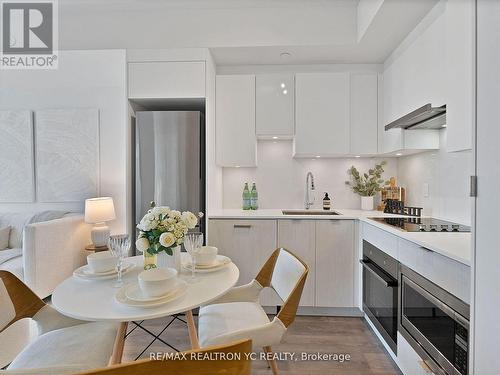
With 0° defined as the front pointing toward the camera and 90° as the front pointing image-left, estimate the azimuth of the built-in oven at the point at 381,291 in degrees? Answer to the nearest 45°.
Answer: approximately 45°

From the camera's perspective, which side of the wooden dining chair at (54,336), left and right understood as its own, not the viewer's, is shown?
right

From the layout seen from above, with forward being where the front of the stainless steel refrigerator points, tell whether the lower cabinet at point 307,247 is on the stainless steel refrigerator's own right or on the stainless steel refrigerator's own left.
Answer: on the stainless steel refrigerator's own left

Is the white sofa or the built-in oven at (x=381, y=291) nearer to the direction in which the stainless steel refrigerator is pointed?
the built-in oven

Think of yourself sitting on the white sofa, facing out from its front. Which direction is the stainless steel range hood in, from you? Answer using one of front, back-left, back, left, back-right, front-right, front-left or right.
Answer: left

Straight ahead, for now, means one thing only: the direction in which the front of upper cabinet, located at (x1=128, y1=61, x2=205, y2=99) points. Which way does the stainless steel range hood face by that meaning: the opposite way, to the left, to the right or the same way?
to the right

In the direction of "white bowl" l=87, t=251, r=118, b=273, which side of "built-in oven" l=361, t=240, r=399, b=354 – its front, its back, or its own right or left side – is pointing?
front

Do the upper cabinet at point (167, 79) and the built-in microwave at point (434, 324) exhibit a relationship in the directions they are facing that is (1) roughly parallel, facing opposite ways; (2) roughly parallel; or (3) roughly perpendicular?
roughly perpendicular

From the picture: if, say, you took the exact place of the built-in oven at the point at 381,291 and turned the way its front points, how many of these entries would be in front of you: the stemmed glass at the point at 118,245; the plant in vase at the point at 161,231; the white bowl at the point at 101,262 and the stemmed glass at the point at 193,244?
4

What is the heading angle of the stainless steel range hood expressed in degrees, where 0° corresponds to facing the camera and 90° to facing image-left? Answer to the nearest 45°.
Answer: approximately 45°

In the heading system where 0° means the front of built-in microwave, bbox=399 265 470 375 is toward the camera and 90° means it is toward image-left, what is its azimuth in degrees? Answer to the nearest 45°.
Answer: approximately 45°

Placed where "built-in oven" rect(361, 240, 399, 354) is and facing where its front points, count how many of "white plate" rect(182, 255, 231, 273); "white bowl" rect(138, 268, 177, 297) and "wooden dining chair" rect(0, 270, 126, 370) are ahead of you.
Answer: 3

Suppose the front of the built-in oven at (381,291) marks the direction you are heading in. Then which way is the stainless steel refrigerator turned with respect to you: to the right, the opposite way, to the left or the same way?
to the left

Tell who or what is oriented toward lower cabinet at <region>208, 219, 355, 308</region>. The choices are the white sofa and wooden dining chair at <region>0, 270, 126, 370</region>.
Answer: the wooden dining chair

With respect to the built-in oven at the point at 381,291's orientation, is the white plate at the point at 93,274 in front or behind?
in front
